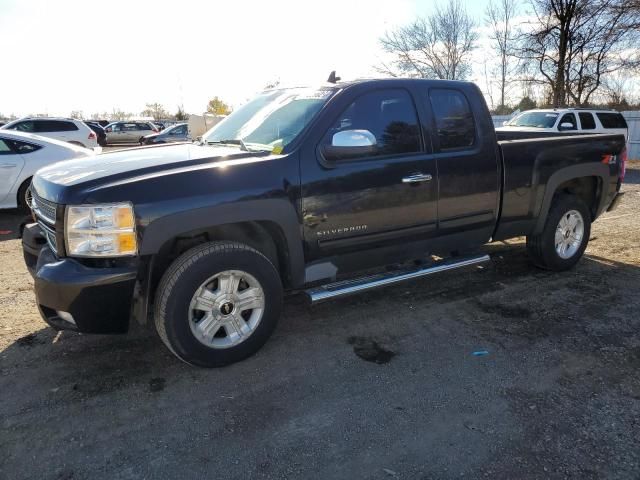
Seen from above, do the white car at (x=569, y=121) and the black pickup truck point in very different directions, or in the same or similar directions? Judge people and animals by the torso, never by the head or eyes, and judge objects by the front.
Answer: same or similar directions

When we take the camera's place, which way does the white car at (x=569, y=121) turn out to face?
facing the viewer and to the left of the viewer

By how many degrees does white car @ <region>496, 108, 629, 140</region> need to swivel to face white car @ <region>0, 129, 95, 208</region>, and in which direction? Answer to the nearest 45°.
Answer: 0° — it already faces it

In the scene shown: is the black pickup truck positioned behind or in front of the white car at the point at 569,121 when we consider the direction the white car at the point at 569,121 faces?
in front

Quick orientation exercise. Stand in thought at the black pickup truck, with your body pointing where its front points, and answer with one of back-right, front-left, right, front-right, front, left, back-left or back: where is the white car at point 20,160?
right

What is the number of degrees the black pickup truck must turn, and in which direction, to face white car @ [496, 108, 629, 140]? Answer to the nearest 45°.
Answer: approximately 180°

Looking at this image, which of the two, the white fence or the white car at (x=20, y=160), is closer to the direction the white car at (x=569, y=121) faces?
the white car

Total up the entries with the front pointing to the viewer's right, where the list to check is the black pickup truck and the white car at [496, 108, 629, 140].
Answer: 0

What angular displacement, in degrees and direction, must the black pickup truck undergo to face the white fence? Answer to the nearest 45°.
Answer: approximately 180°
